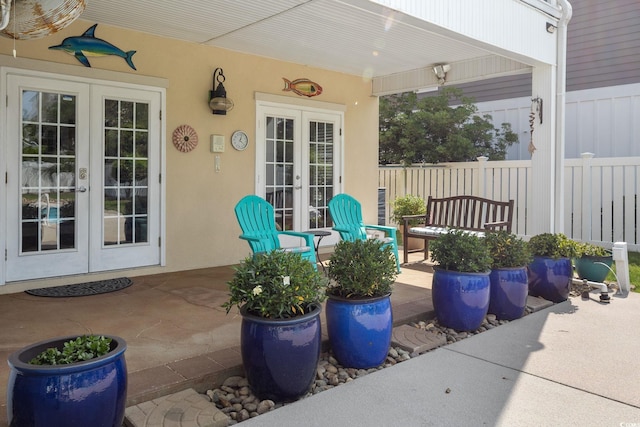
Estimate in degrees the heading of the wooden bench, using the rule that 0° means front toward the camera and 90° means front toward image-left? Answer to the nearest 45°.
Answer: approximately 45°
